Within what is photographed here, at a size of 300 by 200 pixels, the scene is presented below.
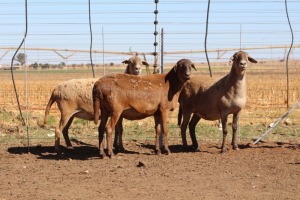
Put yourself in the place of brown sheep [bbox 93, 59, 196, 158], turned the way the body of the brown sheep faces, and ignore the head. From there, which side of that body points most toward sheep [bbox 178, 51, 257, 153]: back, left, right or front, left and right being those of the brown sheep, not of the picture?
front

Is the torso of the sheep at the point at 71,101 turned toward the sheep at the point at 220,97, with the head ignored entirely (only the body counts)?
yes

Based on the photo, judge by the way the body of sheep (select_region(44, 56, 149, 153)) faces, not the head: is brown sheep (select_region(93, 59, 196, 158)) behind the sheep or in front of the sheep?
in front

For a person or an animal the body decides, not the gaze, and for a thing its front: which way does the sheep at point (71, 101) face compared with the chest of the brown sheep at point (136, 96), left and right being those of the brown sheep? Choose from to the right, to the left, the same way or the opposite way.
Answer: the same way

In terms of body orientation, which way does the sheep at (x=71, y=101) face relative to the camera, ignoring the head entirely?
to the viewer's right

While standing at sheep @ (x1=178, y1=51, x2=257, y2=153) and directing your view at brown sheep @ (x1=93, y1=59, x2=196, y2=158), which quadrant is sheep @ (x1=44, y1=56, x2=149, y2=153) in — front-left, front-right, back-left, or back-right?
front-right

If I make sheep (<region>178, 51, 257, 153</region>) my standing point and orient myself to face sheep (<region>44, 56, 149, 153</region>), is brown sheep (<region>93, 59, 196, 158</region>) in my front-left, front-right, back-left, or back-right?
front-left

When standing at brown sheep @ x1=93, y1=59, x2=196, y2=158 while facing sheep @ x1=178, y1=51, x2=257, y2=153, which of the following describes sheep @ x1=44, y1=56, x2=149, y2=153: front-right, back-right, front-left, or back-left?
back-left

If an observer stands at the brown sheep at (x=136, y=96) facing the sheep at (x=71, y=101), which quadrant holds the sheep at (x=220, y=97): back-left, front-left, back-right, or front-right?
back-right

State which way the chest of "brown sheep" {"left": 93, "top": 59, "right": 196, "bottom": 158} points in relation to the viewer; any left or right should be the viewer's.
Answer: facing to the right of the viewer

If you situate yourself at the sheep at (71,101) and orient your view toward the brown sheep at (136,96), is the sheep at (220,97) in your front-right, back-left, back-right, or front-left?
front-left

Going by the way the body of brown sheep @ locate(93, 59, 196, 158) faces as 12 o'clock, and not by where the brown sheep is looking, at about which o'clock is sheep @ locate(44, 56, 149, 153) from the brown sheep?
The sheep is roughly at 7 o'clock from the brown sheep.

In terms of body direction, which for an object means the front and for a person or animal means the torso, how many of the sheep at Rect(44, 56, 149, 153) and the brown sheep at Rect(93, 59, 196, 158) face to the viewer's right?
2
